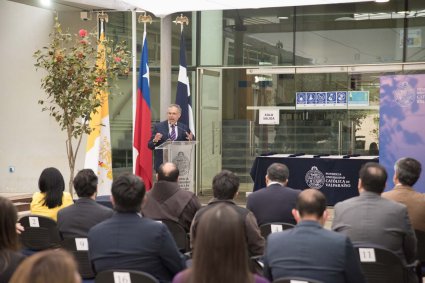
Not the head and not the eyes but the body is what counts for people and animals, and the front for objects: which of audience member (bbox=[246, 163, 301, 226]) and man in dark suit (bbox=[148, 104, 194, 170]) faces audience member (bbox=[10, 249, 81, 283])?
the man in dark suit

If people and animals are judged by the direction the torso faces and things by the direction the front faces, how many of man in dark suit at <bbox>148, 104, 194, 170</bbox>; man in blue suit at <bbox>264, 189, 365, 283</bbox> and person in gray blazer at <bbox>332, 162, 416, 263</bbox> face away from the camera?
2

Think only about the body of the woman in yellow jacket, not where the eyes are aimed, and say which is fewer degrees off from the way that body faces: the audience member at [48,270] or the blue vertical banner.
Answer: the blue vertical banner

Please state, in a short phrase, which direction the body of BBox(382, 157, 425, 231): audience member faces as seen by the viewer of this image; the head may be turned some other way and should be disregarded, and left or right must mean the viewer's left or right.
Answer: facing away from the viewer and to the left of the viewer

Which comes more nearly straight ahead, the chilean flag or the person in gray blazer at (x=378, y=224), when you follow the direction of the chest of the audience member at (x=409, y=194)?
the chilean flag

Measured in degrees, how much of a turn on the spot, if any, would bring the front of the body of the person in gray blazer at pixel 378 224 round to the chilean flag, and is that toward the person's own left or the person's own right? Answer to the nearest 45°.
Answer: approximately 45° to the person's own left

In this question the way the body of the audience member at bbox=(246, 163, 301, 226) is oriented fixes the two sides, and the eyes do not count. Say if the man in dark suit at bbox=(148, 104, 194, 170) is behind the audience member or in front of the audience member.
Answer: in front

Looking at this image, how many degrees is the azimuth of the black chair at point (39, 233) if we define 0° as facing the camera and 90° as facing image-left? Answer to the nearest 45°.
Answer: approximately 180°

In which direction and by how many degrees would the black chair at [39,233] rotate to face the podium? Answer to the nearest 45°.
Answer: approximately 45° to its right

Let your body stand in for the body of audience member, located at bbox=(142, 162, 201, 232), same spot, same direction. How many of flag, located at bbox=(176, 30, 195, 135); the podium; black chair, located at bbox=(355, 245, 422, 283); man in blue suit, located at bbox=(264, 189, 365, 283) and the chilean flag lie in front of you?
3

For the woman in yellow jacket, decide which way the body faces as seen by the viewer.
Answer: away from the camera

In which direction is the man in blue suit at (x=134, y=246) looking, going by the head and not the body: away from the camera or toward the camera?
away from the camera

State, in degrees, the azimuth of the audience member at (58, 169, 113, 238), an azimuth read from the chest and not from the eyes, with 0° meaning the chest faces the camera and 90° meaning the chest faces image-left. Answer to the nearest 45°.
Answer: approximately 225°
